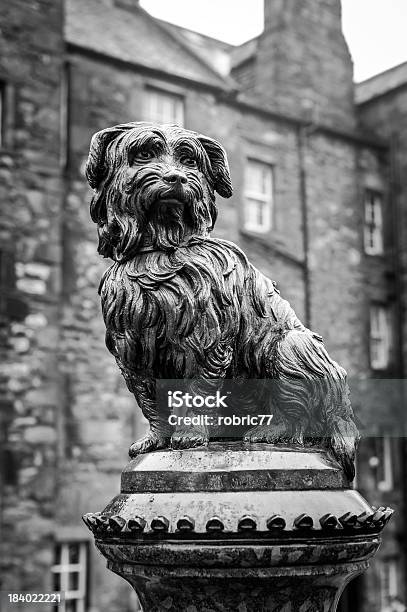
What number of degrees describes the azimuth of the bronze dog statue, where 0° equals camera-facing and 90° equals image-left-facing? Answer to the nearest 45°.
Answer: approximately 45°
